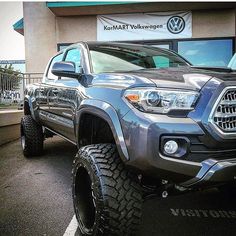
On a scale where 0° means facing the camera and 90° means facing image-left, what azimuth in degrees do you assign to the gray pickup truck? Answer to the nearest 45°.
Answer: approximately 315°

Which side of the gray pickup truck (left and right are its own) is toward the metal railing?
back

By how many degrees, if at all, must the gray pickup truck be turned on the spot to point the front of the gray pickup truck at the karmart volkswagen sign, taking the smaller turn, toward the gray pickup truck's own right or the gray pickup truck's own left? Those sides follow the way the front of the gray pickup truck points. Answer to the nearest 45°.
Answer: approximately 135° to the gray pickup truck's own left

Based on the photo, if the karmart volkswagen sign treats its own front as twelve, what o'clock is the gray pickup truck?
The gray pickup truck is roughly at 12 o'clock from the karmart volkswagen sign.
